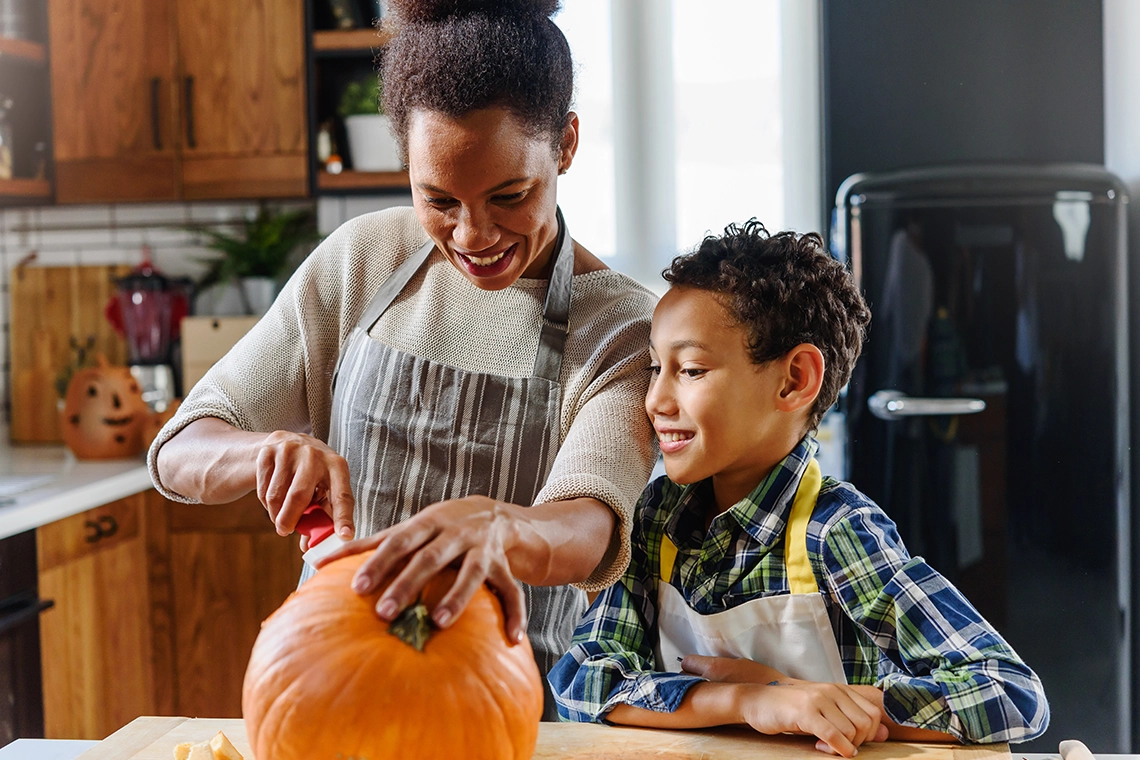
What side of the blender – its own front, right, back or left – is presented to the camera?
front

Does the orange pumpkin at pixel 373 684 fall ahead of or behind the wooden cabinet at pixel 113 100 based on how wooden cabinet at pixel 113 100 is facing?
ahead

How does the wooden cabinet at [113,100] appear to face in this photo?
toward the camera

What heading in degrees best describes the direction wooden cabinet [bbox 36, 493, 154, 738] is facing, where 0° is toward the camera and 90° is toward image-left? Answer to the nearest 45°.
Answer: approximately 315°

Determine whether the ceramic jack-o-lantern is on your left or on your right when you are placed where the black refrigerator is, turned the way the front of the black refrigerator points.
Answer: on your right

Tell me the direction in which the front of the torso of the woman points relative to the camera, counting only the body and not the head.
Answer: toward the camera

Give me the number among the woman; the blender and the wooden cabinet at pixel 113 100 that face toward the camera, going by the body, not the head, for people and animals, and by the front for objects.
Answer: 3

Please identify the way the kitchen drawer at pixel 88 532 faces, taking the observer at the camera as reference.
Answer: facing the viewer and to the right of the viewer

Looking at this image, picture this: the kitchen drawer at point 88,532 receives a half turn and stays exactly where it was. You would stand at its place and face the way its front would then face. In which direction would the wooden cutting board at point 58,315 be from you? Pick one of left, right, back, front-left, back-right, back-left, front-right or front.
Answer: front-right

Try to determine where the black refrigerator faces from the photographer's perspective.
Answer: facing the viewer
